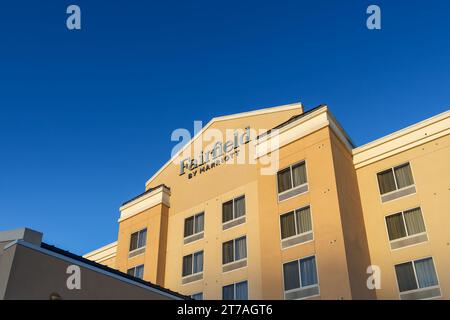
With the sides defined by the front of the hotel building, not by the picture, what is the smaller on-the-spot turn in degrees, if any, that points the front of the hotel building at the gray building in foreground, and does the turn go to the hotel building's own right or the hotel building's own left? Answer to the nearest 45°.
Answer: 0° — it already faces it

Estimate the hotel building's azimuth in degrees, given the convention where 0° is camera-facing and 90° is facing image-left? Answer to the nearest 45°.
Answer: approximately 45°
